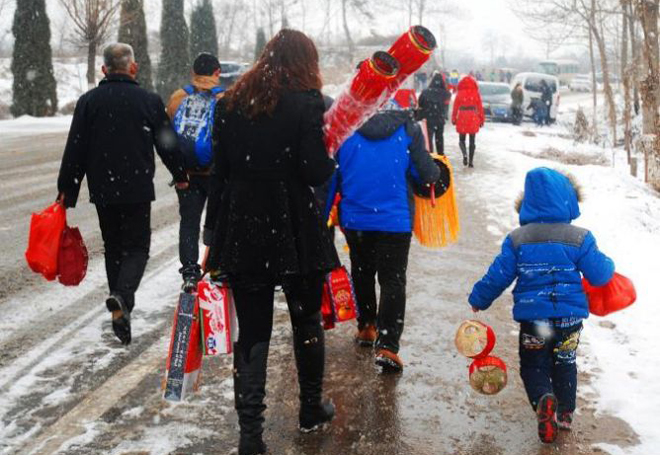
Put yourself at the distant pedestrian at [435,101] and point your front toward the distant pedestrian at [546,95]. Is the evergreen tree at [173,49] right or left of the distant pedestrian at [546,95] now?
left

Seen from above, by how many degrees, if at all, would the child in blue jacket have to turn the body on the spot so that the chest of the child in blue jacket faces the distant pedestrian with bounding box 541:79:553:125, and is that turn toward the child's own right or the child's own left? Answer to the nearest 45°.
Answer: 0° — they already face them

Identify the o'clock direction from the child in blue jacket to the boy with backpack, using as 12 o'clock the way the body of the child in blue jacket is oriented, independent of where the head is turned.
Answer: The boy with backpack is roughly at 10 o'clock from the child in blue jacket.

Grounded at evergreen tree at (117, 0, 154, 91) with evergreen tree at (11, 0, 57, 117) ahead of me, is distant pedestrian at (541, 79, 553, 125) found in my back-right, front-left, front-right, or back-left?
back-left

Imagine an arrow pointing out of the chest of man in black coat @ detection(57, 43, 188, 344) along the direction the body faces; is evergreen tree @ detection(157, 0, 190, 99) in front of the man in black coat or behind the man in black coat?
in front

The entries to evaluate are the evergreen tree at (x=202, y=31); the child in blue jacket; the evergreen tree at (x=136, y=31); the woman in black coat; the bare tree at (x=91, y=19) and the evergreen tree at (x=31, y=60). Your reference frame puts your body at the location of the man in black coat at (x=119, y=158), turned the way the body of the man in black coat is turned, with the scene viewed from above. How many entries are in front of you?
4

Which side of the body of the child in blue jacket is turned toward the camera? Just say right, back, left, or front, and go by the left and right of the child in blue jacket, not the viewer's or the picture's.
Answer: back

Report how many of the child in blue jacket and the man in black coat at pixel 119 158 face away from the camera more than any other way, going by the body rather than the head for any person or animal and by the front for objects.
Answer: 2

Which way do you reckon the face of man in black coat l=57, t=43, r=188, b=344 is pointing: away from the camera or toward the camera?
away from the camera

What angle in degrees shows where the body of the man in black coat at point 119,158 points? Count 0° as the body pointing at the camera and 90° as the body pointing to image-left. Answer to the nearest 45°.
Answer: approximately 180°

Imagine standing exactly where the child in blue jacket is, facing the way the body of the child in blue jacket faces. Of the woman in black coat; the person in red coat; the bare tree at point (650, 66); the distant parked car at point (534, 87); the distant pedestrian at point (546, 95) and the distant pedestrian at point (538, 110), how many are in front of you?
5

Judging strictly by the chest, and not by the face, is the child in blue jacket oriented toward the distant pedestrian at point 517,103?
yes
